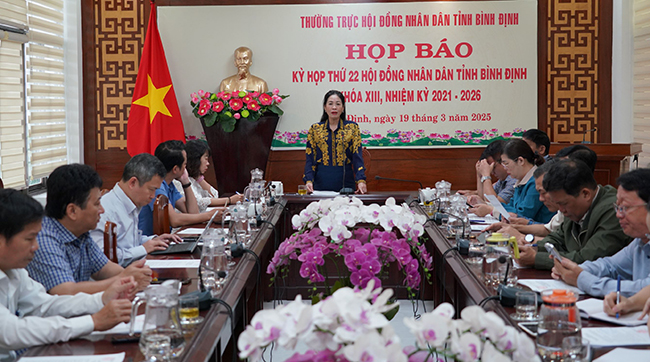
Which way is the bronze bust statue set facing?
toward the camera

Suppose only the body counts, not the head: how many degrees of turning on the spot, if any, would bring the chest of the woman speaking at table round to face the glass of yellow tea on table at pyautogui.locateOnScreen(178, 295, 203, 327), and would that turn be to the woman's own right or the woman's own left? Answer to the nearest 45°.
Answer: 0° — they already face it

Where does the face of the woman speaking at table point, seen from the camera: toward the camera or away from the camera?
toward the camera

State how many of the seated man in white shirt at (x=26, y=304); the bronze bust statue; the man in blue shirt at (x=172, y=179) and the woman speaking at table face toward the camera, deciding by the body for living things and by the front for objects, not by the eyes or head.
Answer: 2

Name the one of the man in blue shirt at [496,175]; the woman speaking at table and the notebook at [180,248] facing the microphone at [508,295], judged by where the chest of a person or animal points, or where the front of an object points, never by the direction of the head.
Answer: the woman speaking at table

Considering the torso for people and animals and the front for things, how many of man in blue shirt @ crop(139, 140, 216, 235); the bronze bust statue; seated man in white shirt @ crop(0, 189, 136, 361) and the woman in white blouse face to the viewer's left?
0

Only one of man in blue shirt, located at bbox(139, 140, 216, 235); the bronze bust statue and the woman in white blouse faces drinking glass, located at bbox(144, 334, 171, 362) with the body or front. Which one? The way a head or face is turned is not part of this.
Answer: the bronze bust statue

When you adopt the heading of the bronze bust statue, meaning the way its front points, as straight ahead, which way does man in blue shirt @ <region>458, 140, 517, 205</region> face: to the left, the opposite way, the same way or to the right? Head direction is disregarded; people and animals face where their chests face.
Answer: to the right

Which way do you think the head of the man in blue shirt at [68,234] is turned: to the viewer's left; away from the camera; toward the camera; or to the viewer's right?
to the viewer's right

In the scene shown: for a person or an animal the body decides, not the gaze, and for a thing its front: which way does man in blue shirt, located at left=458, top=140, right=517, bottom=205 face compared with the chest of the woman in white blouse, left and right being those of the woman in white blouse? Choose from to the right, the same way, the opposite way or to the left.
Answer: the opposite way

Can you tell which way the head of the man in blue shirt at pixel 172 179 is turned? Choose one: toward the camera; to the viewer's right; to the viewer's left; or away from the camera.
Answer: to the viewer's right

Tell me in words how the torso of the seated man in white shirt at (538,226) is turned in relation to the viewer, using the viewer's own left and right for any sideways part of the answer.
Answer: facing to the left of the viewer

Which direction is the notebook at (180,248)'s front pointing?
to the viewer's left

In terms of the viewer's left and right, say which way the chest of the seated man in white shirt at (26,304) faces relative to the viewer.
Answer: facing to the right of the viewer

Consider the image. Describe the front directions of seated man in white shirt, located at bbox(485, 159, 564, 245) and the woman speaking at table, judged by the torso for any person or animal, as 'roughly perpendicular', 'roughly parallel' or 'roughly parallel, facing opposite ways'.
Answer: roughly perpendicular

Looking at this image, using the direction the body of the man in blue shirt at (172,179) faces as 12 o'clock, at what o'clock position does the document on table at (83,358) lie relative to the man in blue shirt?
The document on table is roughly at 3 o'clock from the man in blue shirt.

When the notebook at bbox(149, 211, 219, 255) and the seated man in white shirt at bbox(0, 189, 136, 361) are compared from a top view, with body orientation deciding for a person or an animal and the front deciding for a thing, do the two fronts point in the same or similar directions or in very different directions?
very different directions

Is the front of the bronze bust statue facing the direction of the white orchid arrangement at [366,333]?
yes

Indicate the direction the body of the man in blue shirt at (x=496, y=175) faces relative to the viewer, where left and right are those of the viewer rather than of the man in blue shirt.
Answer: facing to the left of the viewer

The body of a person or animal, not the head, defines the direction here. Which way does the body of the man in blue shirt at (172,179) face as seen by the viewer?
to the viewer's right
